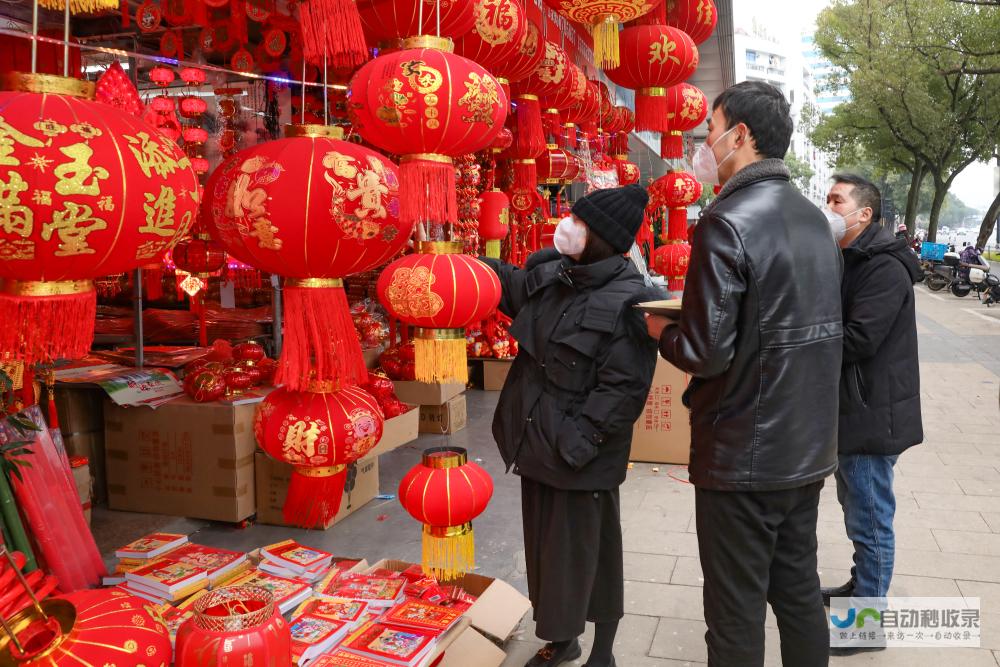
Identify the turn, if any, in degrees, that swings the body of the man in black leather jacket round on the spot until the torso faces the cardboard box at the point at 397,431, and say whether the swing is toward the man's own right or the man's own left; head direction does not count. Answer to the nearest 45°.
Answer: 0° — they already face it

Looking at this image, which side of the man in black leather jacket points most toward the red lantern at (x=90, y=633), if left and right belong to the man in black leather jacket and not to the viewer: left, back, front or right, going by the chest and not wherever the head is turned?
left

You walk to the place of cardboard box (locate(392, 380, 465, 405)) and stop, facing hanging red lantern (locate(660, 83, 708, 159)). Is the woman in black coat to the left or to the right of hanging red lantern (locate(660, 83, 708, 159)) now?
right

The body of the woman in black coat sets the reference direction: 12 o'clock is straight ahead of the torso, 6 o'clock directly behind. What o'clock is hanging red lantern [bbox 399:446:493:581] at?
The hanging red lantern is roughly at 1 o'clock from the woman in black coat.

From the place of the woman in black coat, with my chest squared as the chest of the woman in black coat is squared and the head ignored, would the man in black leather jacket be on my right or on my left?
on my left

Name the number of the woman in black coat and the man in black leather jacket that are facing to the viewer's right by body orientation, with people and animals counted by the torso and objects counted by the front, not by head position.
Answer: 0

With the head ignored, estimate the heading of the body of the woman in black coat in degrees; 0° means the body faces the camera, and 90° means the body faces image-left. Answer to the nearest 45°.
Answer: approximately 45°

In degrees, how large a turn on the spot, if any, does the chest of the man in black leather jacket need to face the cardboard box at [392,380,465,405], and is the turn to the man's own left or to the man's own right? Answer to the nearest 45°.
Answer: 0° — they already face it

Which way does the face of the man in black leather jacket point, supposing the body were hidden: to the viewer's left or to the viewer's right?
to the viewer's left
